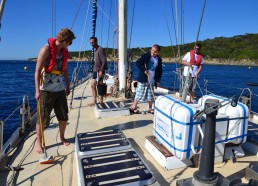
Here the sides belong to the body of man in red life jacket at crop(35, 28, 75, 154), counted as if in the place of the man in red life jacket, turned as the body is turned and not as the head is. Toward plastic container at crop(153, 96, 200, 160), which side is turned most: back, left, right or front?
front

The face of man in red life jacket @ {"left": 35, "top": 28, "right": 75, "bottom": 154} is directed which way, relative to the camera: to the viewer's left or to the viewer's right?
to the viewer's right

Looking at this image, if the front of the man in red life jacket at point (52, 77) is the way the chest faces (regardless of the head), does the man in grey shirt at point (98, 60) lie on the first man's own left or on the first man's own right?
on the first man's own left

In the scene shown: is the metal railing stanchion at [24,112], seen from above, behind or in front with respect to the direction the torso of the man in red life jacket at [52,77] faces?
behind

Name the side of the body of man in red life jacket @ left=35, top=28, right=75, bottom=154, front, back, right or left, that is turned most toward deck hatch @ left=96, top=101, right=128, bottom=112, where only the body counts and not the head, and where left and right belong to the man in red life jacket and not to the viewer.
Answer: left

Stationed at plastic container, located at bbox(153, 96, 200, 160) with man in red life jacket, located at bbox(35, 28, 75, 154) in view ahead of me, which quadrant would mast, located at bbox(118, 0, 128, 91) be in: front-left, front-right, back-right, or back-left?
front-right

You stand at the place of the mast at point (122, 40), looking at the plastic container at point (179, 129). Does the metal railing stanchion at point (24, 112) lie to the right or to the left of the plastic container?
right

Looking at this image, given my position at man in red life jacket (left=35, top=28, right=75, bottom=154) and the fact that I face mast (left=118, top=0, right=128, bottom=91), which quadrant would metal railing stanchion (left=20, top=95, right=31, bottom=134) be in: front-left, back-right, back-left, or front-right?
front-left

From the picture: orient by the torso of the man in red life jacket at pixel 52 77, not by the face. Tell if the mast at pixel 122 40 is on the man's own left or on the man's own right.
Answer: on the man's own left

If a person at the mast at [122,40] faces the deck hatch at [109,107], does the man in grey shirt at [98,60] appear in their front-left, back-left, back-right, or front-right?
front-right

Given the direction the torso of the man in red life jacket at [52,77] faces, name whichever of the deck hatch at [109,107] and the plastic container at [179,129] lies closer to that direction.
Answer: the plastic container

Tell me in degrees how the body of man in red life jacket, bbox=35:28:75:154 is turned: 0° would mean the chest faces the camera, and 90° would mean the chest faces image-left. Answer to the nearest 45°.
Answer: approximately 315°
